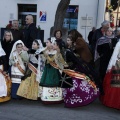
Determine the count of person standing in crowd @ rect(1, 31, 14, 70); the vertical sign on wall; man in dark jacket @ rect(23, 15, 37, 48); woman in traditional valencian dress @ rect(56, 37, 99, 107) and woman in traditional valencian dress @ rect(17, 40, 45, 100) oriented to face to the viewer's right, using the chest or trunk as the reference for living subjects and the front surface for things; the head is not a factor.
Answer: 0

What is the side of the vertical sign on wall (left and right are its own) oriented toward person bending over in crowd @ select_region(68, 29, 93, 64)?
front

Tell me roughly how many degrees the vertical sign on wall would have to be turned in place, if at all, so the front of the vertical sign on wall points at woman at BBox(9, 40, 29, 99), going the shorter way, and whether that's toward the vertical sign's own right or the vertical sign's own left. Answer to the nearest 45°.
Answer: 0° — it already faces them

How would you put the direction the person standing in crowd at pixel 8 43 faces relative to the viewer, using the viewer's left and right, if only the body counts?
facing the viewer

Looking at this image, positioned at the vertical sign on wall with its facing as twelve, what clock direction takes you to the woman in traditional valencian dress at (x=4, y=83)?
The woman in traditional valencian dress is roughly at 12 o'clock from the vertical sign on wall.

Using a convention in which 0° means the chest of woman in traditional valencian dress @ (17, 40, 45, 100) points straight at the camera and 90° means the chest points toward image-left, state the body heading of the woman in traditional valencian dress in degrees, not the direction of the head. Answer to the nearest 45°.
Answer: approximately 45°

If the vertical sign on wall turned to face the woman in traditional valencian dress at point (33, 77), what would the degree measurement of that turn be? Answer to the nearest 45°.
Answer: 0° — it already faces them

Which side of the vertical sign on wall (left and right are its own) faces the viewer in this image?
front
